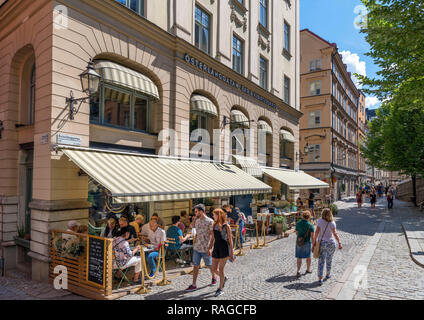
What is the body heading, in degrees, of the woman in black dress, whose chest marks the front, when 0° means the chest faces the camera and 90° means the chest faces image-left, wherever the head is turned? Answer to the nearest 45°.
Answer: approximately 45°

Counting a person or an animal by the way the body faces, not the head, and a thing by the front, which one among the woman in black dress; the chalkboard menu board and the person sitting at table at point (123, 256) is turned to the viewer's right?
the person sitting at table

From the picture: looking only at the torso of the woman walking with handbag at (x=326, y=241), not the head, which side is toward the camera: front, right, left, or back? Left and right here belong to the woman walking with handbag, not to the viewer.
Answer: back

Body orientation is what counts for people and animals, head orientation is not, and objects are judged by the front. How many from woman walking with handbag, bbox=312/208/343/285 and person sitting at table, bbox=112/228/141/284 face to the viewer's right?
1
